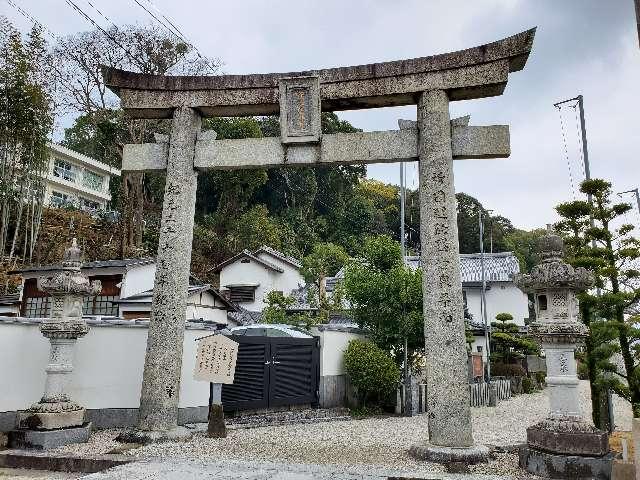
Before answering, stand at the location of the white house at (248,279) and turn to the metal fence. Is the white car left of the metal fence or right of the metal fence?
right

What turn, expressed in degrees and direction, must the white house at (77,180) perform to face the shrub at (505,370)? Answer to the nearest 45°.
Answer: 0° — it already faces it

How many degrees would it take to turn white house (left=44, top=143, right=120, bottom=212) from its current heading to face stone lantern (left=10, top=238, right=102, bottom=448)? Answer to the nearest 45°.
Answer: approximately 45° to its right

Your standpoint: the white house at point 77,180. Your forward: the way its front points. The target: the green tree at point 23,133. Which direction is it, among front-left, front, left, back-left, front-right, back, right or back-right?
front-right

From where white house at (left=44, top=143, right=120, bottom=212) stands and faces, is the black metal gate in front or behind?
in front

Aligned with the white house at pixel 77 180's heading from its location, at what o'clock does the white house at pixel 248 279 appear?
the white house at pixel 248 279 is roughly at 12 o'clock from the white house at pixel 77 180.

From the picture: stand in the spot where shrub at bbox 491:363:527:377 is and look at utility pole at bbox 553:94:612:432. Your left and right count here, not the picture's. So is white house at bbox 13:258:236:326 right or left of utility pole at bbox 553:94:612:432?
right

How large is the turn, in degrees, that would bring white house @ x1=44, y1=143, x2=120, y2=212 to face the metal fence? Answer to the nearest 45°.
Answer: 0° — it already faces it

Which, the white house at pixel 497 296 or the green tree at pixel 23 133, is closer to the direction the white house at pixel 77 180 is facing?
the white house

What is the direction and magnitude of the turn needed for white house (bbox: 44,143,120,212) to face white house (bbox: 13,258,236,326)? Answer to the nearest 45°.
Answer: approximately 45° to its right

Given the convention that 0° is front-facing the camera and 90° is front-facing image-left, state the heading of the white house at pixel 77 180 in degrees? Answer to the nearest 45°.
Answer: approximately 315°

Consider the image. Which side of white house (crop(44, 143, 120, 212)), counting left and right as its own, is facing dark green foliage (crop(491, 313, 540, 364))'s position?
front
